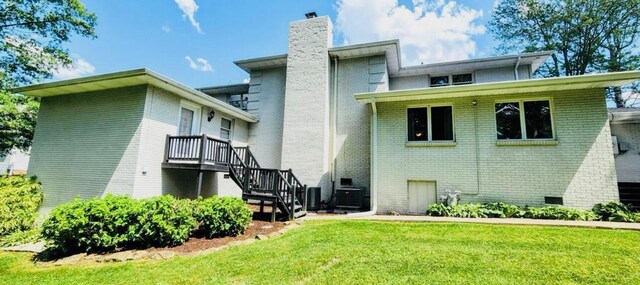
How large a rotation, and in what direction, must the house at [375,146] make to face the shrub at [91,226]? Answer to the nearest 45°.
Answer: approximately 135° to its left

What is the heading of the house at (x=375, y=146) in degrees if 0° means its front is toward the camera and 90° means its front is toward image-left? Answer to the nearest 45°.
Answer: approximately 180°

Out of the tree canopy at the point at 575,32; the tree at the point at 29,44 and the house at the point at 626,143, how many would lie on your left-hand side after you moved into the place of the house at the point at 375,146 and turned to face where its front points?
1

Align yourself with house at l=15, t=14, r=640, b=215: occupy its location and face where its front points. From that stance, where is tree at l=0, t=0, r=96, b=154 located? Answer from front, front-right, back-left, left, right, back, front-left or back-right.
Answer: left

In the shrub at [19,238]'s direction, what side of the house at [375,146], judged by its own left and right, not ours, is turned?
left

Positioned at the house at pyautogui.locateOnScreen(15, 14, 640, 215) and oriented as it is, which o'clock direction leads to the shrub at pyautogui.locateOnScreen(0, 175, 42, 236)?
The shrub is roughly at 9 o'clock from the house.
